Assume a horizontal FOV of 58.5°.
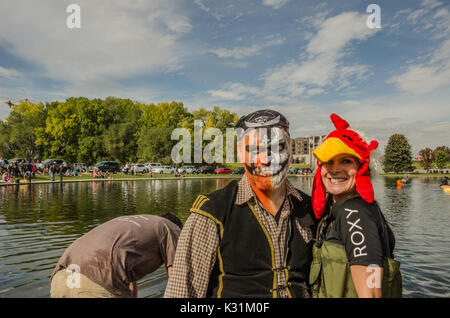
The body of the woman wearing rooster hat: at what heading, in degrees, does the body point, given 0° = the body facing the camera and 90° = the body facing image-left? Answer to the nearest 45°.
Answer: approximately 45°

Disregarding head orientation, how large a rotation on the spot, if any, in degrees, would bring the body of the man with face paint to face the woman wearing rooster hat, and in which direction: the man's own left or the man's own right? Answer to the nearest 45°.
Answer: approximately 45° to the man's own left

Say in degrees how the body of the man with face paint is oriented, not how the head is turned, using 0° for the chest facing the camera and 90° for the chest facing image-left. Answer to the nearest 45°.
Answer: approximately 315°

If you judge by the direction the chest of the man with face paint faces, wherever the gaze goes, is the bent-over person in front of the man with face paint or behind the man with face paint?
behind
